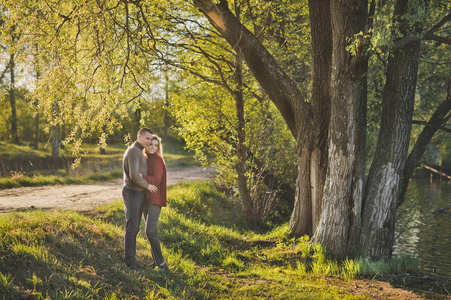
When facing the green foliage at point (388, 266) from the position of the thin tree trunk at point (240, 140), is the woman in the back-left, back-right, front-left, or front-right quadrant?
front-right

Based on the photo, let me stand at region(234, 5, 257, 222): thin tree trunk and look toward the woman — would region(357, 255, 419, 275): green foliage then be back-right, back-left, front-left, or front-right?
front-left

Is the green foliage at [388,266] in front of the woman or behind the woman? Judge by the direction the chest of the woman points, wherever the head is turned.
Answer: behind

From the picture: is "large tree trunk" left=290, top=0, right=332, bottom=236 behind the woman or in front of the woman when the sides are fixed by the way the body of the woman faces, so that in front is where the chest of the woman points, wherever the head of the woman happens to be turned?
behind

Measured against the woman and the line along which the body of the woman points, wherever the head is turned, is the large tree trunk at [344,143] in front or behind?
behind

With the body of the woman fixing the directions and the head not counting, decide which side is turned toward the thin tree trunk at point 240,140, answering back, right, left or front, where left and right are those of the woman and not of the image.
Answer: back

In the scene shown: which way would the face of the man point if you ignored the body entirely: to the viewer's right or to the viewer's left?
to the viewer's right

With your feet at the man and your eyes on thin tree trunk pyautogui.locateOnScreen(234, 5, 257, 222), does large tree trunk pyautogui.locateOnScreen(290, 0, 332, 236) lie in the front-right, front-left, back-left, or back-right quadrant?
front-right

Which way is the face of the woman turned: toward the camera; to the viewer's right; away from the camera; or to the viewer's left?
toward the camera

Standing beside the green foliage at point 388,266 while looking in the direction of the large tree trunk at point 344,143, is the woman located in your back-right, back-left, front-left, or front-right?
front-left

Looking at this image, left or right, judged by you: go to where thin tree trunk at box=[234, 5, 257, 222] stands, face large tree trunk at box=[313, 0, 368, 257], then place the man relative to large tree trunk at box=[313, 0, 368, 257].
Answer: right

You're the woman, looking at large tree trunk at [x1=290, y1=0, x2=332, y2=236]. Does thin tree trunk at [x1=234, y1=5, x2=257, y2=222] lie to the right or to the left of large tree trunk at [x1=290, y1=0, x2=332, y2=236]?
left
